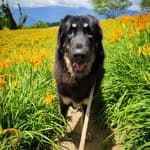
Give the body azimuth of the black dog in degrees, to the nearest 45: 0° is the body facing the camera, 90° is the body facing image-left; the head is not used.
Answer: approximately 0°
